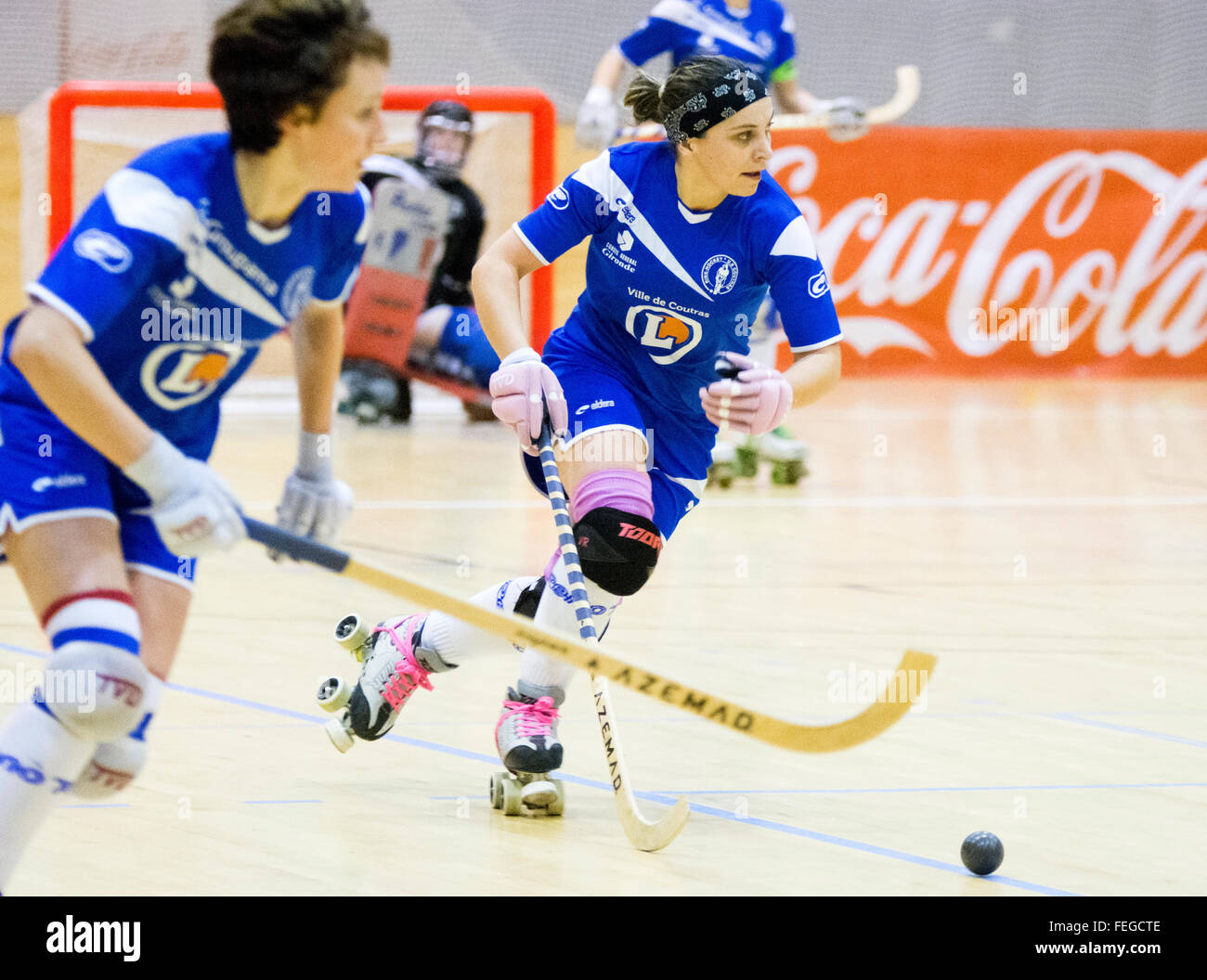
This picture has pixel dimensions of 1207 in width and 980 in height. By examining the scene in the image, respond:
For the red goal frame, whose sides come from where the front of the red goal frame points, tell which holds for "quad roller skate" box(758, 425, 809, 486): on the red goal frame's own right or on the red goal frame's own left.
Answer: on the red goal frame's own left

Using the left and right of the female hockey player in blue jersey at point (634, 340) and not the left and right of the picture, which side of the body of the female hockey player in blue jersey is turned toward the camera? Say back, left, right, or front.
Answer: front

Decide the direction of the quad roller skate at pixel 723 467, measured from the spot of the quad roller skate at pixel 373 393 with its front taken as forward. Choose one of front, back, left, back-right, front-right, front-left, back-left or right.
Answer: left

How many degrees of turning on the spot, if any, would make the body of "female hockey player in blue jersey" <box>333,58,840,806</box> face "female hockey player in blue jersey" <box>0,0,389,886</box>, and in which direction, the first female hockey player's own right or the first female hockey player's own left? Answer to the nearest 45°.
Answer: approximately 45° to the first female hockey player's own right

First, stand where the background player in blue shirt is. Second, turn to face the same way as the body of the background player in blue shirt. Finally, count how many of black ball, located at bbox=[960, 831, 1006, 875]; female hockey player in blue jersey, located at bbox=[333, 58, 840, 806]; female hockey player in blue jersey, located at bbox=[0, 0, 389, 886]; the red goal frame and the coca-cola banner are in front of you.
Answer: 3

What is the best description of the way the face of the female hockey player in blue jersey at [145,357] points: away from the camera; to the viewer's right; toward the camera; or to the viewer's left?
to the viewer's right

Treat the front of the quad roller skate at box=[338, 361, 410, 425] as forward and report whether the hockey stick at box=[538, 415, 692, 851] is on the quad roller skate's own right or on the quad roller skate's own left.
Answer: on the quad roller skate's own left

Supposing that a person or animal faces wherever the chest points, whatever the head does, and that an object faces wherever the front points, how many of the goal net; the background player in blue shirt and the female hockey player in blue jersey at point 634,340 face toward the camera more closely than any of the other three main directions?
3

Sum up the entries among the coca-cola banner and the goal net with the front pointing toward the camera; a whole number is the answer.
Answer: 2

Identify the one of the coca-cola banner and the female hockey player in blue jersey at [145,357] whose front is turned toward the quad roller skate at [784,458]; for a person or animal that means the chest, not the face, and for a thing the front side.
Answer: the coca-cola banner

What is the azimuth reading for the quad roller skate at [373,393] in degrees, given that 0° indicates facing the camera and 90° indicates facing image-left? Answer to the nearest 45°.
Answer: approximately 45°

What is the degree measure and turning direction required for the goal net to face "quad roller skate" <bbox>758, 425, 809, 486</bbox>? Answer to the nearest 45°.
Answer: approximately 45° to its left

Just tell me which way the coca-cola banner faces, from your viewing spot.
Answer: facing the viewer

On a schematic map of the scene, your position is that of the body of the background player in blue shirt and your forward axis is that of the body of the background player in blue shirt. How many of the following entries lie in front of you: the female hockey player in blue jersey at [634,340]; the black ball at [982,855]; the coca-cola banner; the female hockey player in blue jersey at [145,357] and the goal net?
3

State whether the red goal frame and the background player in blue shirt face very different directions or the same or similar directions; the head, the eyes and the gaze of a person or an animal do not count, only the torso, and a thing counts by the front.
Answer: same or similar directions

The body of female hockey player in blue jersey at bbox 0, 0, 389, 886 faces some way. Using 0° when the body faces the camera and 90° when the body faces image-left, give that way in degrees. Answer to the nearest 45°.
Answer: approximately 315°

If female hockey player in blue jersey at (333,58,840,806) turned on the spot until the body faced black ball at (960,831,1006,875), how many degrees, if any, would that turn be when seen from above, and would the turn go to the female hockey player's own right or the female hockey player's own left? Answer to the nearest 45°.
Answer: approximately 45° to the female hockey player's own left

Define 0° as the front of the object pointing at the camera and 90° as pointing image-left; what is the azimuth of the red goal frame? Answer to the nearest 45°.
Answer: approximately 0°
